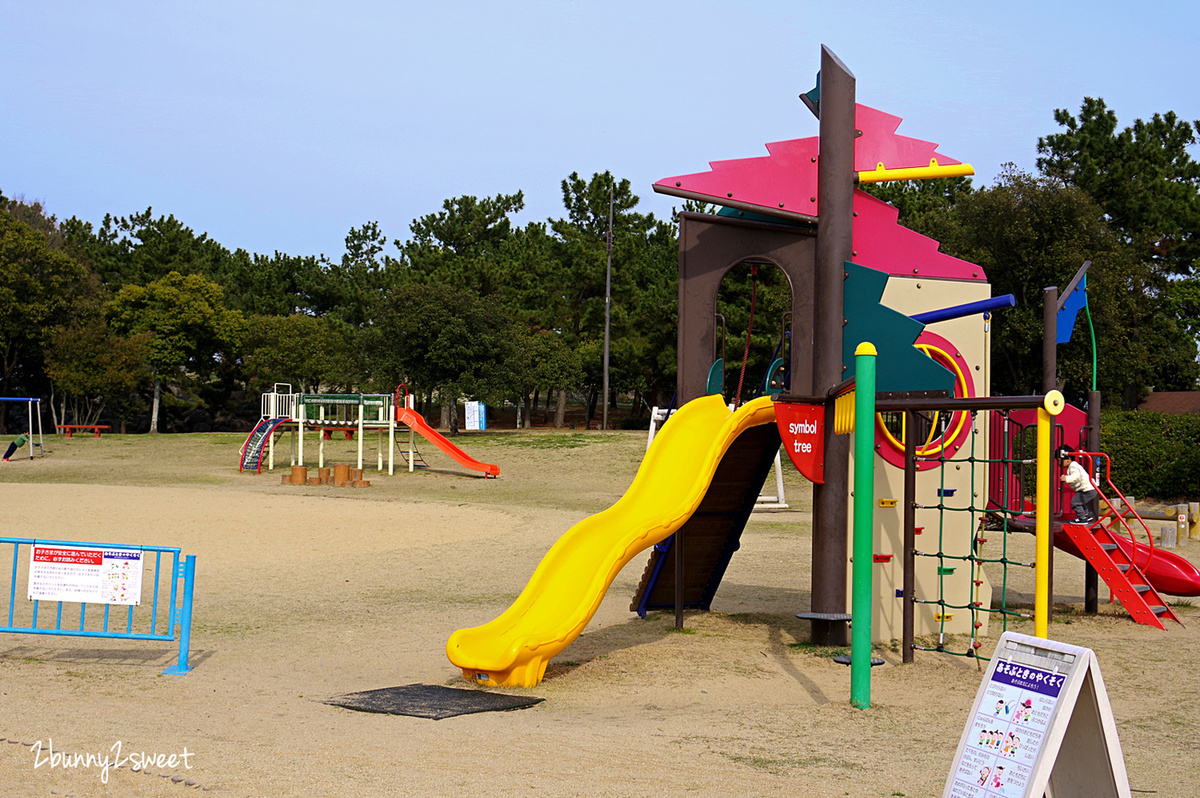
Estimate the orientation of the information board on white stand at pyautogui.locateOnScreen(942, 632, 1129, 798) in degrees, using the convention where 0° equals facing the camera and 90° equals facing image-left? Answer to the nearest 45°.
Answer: approximately 45°

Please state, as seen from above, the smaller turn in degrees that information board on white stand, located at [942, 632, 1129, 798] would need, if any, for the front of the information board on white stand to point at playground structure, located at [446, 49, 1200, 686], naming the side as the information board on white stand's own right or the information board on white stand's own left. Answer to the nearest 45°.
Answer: approximately 135° to the information board on white stand's own right

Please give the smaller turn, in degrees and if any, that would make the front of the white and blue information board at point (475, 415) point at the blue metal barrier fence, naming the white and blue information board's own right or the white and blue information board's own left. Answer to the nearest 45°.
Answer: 0° — it already faces it

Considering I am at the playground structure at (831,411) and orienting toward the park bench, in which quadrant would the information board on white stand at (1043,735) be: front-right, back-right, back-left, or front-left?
back-left

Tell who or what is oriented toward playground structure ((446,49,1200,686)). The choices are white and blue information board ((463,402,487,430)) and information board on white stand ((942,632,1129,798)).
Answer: white and blue information board ((463,402,487,430))

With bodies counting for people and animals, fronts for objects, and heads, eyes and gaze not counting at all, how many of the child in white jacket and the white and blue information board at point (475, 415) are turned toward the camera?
1

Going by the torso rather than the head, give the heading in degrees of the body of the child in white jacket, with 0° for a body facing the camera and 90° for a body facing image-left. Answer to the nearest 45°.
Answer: approximately 90°
